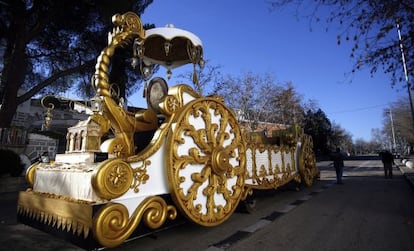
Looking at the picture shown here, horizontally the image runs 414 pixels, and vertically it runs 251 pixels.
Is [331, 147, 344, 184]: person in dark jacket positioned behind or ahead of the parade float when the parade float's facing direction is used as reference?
behind
